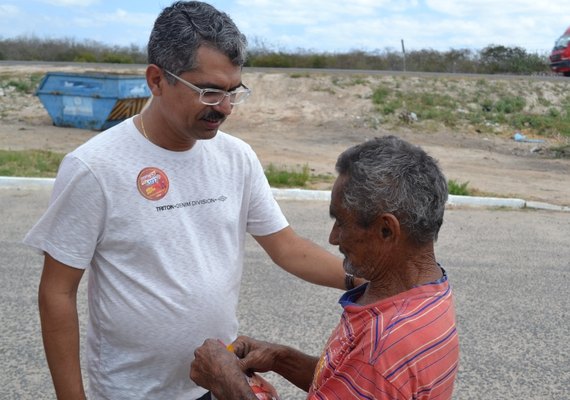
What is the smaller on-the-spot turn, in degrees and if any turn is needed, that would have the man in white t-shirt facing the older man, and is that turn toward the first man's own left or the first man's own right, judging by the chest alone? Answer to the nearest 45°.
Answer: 0° — they already face them

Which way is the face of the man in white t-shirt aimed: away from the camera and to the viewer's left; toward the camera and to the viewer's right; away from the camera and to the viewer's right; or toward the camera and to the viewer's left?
toward the camera and to the viewer's right

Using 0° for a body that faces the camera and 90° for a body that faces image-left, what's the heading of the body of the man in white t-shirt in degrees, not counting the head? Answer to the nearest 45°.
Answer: approximately 315°

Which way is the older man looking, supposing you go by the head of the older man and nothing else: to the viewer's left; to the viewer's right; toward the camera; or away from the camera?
to the viewer's left

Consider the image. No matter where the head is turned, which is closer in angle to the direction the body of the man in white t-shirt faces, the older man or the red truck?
the older man

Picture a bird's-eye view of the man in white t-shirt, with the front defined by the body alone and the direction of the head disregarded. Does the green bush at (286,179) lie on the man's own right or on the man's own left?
on the man's own left

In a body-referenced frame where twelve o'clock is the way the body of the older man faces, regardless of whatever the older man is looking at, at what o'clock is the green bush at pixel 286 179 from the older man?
The green bush is roughly at 3 o'clock from the older man.

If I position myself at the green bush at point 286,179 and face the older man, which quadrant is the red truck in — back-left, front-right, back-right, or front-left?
back-left

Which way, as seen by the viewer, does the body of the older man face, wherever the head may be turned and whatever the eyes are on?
to the viewer's left

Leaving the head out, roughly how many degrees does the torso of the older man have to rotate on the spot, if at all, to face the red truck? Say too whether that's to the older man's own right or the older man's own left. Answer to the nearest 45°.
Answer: approximately 90° to the older man's own right

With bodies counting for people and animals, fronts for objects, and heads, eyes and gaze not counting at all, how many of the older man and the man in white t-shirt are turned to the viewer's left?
1

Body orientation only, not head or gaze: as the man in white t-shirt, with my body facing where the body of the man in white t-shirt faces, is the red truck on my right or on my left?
on my left

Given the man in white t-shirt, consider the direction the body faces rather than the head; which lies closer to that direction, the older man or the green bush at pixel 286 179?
the older man

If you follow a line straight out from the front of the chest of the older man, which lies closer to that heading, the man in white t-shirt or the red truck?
the man in white t-shirt
